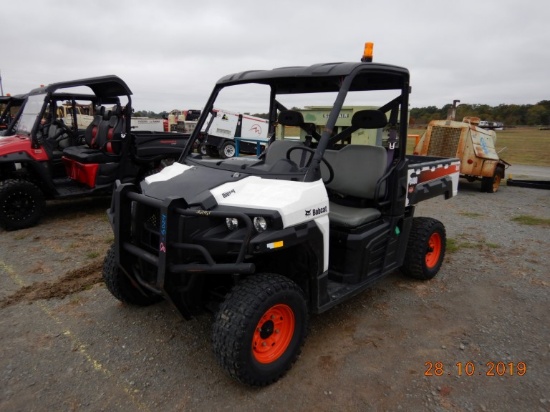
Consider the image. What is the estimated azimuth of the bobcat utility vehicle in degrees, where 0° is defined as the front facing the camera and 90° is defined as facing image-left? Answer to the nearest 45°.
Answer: approximately 45°

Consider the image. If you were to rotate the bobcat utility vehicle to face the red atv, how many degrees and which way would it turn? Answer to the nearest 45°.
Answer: approximately 90° to its right
